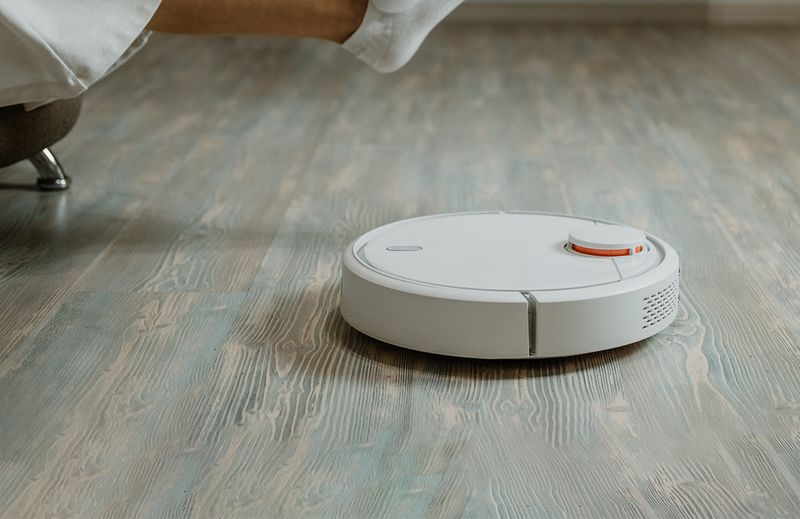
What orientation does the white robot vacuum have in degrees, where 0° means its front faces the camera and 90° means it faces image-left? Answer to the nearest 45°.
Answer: approximately 90°
